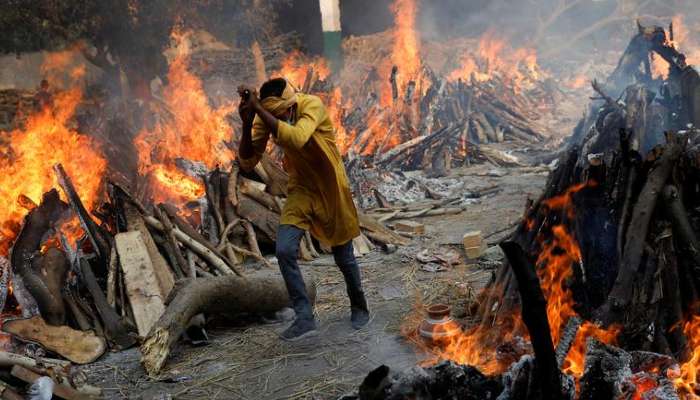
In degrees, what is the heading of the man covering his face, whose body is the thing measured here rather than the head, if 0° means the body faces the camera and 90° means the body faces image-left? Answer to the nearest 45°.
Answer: approximately 45°

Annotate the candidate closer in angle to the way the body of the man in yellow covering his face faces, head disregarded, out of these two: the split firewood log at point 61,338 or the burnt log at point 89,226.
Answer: the split firewood log

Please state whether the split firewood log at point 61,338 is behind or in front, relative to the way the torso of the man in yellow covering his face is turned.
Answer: in front

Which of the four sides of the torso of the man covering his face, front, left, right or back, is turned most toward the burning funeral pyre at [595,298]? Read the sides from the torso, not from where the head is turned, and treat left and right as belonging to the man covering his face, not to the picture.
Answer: left

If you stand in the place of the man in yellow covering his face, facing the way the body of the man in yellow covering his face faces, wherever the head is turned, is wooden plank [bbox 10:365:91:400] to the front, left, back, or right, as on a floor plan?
front

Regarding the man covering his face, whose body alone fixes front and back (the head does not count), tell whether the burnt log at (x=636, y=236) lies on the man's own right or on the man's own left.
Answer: on the man's own left

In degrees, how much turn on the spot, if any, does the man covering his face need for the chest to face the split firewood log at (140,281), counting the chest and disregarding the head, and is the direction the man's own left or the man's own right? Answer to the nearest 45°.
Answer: approximately 45° to the man's own right

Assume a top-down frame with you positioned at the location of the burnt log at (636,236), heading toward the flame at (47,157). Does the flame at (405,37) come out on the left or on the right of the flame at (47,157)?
right
